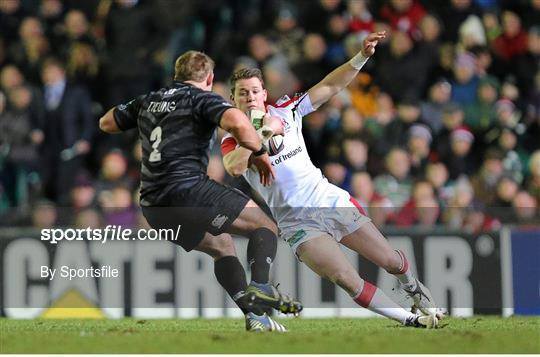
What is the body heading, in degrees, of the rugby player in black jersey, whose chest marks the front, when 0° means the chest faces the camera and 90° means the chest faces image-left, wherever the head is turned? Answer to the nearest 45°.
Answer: approximately 225°

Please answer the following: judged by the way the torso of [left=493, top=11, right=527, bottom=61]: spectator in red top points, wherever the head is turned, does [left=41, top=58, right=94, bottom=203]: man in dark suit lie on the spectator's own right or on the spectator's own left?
on the spectator's own right

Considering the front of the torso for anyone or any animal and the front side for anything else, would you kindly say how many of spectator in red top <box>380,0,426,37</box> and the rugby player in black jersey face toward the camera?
1

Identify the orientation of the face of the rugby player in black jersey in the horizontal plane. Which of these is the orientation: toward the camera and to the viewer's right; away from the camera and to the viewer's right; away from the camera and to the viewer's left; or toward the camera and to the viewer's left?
away from the camera and to the viewer's right

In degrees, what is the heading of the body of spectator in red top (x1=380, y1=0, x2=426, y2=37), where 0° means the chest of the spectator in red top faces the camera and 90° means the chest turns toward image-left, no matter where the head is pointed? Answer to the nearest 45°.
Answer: approximately 0°

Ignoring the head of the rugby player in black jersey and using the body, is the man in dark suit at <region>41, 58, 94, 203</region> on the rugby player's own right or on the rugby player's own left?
on the rugby player's own left

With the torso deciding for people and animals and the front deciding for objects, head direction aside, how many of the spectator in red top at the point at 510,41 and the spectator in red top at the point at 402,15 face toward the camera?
2

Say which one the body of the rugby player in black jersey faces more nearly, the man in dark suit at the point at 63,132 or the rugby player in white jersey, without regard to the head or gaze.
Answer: the rugby player in white jersey

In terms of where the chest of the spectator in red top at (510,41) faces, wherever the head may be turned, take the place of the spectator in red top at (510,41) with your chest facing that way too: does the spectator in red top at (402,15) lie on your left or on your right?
on your right

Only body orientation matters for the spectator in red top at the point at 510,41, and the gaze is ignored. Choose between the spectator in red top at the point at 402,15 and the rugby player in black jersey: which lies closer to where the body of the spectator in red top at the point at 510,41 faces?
the rugby player in black jersey

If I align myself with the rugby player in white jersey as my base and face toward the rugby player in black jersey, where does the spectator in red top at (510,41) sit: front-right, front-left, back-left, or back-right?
back-right
